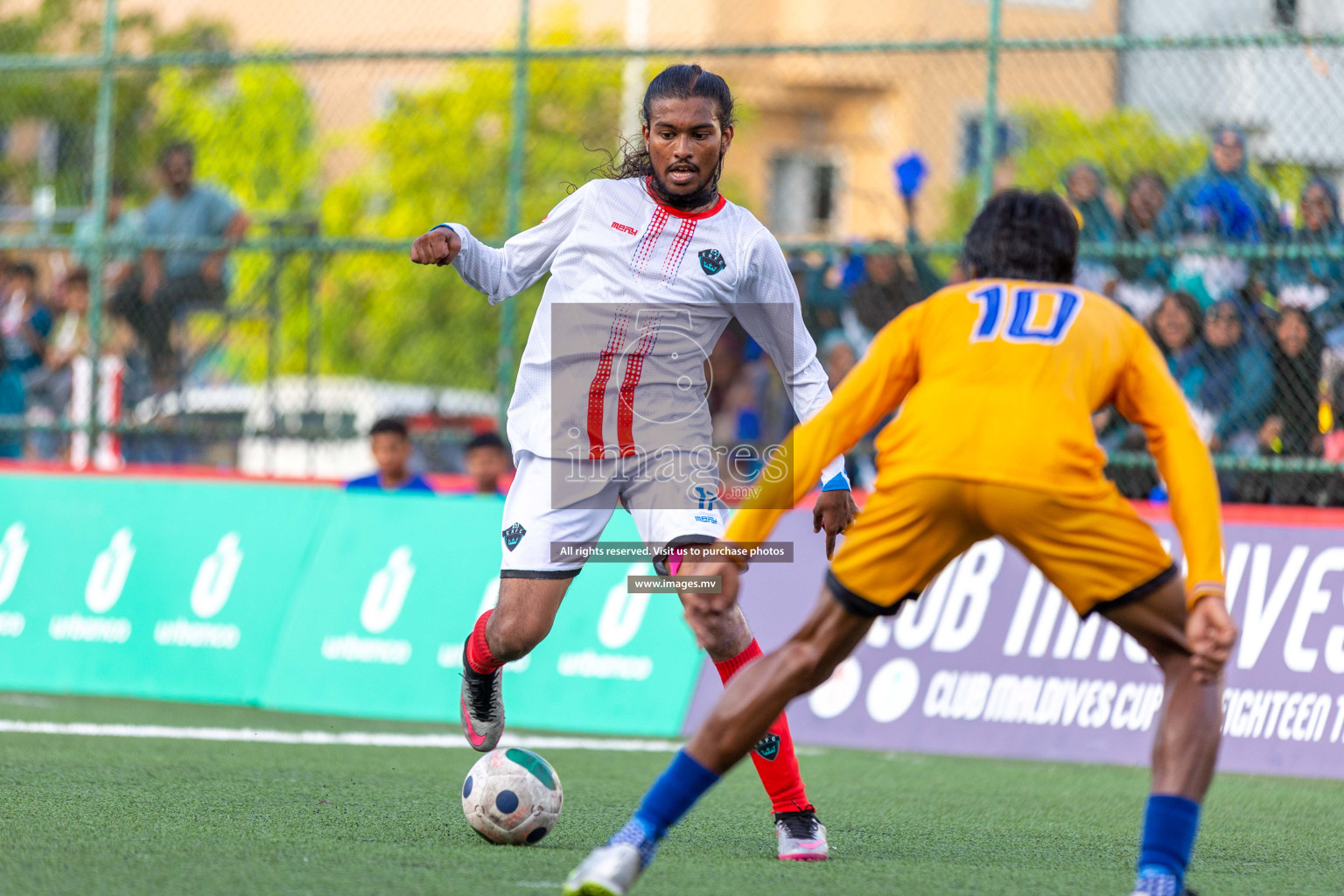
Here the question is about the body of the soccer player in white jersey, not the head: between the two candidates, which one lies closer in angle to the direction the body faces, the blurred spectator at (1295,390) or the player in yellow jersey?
the player in yellow jersey

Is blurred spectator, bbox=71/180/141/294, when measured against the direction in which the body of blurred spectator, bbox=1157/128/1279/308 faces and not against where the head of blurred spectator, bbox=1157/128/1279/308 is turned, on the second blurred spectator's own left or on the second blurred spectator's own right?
on the second blurred spectator's own right

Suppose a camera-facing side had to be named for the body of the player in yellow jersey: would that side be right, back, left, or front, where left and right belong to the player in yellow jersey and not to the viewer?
back

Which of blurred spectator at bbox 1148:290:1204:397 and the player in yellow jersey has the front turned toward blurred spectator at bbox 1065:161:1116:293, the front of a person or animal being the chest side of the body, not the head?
the player in yellow jersey

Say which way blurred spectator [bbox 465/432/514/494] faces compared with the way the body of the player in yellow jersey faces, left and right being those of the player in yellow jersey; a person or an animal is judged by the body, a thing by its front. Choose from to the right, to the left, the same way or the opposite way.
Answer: the opposite way

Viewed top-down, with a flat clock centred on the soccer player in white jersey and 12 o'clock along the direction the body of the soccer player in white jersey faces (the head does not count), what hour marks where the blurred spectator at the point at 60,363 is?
The blurred spectator is roughly at 5 o'clock from the soccer player in white jersey.

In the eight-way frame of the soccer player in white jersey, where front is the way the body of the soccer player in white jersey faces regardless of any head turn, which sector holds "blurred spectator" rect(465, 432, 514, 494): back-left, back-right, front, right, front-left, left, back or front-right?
back

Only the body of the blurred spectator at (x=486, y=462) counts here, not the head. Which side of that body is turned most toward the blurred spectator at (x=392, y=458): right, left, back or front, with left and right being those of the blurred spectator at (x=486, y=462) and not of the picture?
right

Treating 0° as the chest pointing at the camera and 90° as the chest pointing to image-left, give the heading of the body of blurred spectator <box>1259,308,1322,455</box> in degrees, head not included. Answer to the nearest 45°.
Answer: approximately 0°
